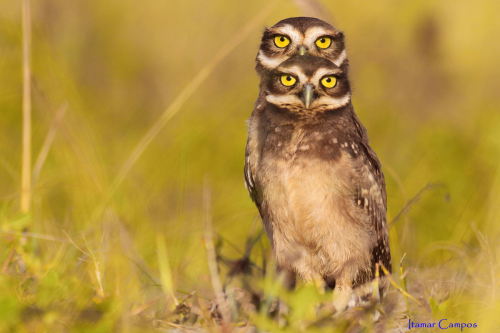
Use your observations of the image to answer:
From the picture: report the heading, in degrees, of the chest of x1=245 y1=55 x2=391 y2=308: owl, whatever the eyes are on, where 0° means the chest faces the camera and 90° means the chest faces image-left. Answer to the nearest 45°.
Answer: approximately 0°
